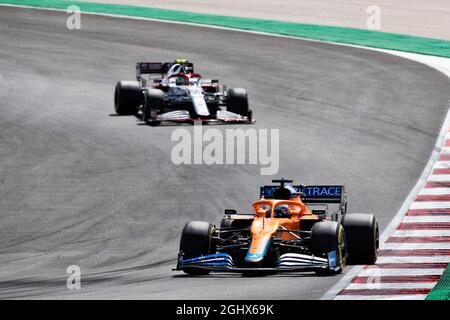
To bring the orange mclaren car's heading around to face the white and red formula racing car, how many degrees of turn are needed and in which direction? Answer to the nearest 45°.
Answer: approximately 180°

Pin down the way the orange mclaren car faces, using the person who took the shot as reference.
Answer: facing the viewer
